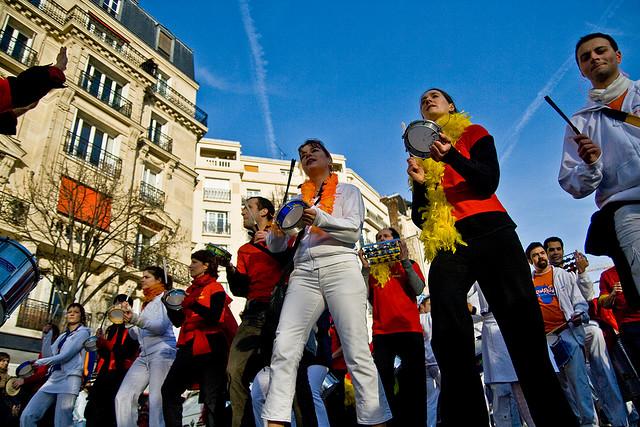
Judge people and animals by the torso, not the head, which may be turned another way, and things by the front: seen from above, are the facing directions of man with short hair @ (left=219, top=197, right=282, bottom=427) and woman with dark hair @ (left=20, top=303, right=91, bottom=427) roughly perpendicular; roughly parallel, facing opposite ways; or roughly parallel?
roughly perpendicular

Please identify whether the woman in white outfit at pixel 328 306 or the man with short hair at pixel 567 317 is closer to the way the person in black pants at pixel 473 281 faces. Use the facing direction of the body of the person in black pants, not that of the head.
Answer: the woman in white outfit

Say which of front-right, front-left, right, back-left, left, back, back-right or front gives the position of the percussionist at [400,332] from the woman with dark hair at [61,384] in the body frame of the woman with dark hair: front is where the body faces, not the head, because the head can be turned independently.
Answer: left

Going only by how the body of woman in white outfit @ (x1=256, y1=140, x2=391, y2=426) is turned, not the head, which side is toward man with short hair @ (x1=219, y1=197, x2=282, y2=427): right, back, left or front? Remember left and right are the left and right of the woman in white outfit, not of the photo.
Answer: right

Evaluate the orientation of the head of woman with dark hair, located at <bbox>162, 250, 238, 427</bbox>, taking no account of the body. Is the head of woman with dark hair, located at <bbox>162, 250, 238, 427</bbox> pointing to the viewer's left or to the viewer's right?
to the viewer's left

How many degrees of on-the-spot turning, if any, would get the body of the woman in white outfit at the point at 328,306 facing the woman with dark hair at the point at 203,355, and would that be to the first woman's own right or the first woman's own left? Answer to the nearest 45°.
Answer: approximately 90° to the first woman's own right
